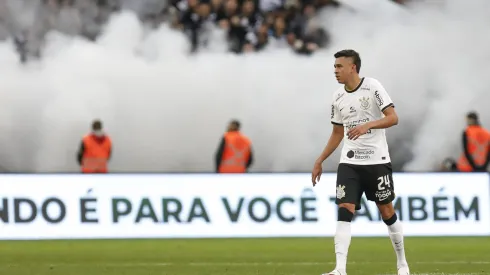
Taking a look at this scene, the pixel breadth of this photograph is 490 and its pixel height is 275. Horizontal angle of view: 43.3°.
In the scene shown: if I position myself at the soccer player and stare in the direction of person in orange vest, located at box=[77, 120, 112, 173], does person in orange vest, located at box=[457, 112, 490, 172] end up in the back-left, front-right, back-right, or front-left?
front-right

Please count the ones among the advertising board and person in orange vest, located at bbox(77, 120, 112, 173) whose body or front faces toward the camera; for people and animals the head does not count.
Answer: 1

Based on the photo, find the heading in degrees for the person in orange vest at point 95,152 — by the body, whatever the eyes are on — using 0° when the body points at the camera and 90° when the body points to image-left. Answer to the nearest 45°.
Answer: approximately 180°

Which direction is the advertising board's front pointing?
toward the camera

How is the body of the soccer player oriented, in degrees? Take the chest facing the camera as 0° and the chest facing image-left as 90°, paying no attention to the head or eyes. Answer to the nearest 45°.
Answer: approximately 45°

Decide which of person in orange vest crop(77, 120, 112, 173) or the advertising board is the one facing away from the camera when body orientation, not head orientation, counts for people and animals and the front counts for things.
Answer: the person in orange vest

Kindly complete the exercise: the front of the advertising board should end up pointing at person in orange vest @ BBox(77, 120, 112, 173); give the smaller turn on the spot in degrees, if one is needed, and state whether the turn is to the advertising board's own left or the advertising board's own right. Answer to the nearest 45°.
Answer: approximately 135° to the advertising board's own right

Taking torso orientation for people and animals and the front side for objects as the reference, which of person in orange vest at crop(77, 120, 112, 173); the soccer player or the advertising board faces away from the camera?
the person in orange vest

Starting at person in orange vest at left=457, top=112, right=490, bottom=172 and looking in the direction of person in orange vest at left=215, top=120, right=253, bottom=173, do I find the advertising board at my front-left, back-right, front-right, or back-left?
front-left

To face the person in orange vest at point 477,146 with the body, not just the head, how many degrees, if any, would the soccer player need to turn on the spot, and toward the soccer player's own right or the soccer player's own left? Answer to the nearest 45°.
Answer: approximately 135° to the soccer player's own right

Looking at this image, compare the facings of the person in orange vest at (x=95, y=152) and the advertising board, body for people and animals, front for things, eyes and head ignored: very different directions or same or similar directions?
very different directions

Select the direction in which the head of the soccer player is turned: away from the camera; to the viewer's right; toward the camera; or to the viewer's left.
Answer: to the viewer's left
